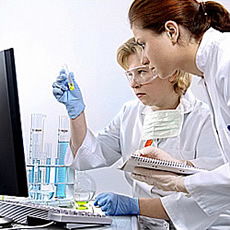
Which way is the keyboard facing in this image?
to the viewer's right

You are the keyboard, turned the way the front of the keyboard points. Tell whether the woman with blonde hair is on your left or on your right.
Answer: on your left

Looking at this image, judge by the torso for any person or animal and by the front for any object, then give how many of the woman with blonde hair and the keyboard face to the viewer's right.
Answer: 1

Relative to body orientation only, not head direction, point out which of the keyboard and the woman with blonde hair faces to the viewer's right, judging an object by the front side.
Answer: the keyboard

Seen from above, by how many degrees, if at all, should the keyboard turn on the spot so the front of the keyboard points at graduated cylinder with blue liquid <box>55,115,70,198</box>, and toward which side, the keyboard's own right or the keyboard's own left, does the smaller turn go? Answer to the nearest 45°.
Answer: approximately 90° to the keyboard's own left
